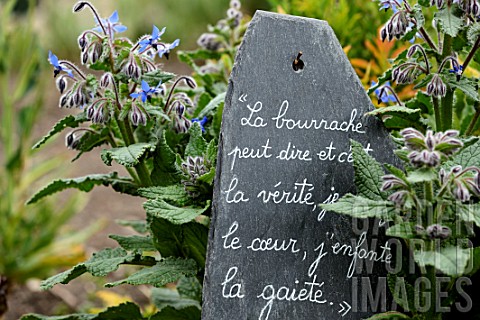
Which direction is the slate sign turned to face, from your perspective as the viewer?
facing the viewer

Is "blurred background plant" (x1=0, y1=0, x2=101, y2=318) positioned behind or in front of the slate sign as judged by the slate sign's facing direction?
behind

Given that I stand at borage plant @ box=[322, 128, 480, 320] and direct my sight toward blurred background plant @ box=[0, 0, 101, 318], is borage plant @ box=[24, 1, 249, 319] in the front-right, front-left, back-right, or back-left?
front-left
